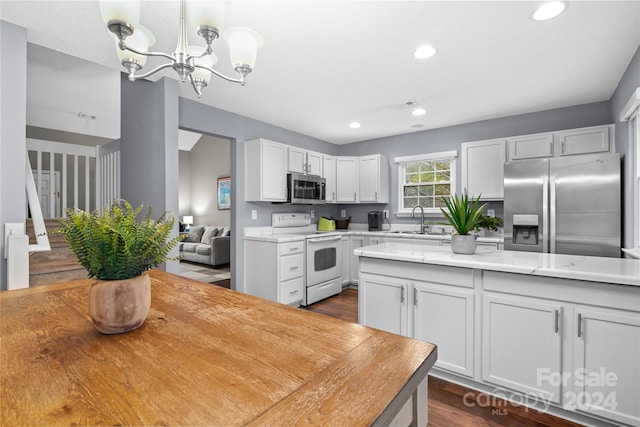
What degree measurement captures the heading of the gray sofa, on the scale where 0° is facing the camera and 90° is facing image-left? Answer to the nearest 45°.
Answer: approximately 45°

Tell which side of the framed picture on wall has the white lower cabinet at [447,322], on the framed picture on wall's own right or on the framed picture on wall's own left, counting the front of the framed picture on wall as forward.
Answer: on the framed picture on wall's own left

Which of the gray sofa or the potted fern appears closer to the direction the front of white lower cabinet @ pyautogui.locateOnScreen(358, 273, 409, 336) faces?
the potted fern

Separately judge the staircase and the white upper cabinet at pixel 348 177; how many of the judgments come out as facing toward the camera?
2

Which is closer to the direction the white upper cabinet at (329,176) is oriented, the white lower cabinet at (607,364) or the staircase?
the white lower cabinet

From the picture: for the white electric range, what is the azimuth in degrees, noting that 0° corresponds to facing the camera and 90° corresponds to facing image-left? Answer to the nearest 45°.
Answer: approximately 315°

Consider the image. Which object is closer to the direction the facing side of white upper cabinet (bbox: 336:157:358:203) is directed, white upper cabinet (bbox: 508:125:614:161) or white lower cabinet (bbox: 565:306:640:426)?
the white lower cabinet
